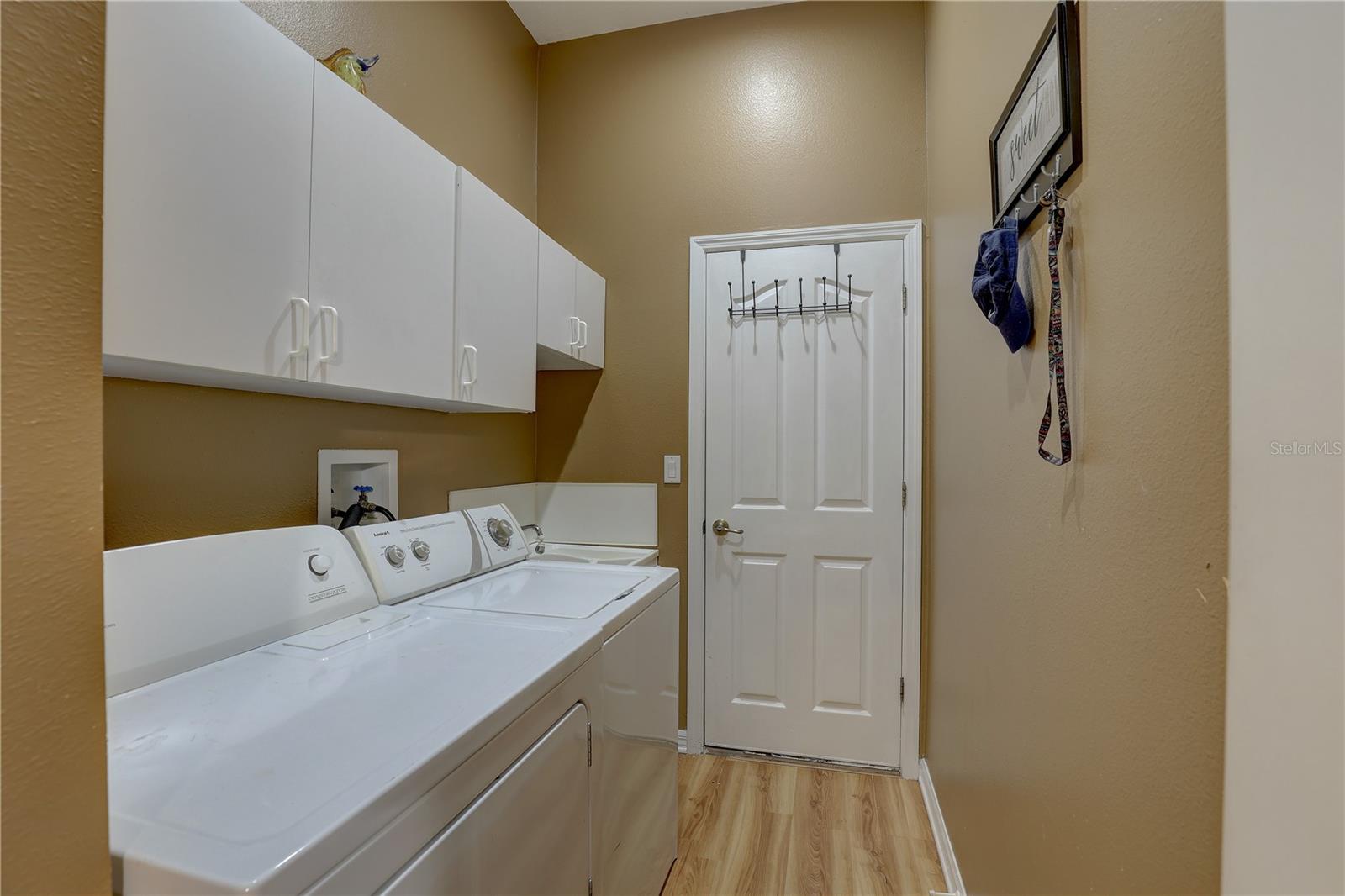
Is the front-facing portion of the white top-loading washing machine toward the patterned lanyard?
yes

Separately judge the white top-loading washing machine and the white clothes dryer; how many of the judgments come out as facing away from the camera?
0

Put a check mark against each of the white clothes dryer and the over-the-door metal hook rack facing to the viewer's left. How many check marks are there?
0

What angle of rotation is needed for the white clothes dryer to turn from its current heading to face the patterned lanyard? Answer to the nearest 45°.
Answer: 0° — it already faces it

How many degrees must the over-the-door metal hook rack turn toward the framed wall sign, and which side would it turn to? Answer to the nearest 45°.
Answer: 0° — it already faces it

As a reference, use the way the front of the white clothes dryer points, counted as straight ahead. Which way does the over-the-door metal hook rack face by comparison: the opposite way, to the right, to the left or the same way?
to the right

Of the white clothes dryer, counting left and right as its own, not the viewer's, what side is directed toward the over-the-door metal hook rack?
left

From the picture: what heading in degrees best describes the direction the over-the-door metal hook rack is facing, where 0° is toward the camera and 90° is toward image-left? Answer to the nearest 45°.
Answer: approximately 0°

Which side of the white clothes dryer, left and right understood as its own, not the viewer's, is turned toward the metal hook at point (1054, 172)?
front

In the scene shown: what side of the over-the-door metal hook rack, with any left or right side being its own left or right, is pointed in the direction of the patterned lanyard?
front

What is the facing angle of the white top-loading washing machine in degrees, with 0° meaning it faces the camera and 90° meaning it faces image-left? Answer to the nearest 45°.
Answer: approximately 315°

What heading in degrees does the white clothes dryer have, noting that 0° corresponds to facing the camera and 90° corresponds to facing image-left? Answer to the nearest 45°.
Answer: approximately 315°

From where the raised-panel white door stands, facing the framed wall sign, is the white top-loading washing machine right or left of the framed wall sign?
right

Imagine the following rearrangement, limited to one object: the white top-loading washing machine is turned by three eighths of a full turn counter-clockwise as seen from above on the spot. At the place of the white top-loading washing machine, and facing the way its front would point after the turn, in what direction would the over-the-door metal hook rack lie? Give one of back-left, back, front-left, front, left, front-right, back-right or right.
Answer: front-right
